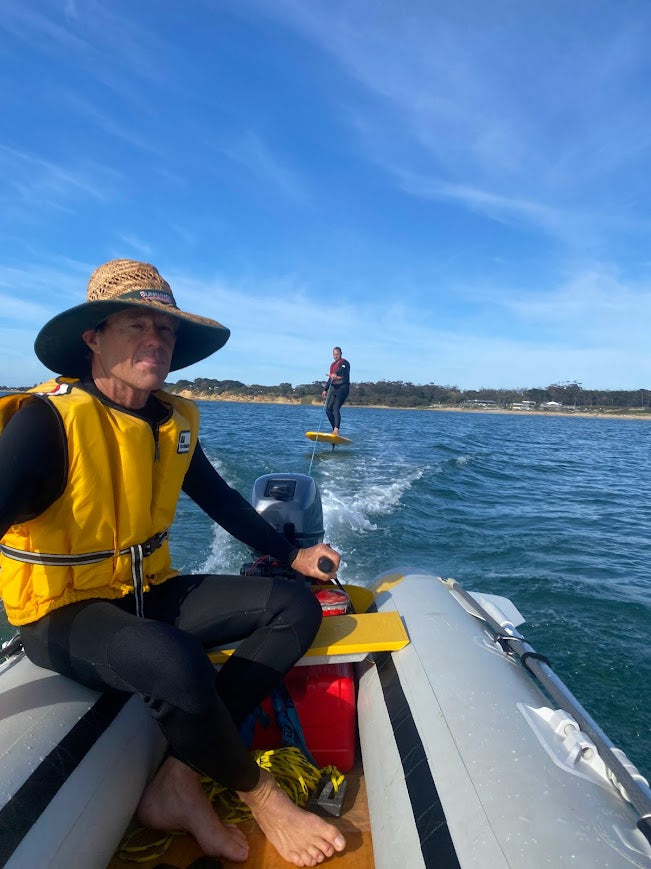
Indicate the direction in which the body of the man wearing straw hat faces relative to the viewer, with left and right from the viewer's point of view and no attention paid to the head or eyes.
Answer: facing the viewer and to the right of the viewer

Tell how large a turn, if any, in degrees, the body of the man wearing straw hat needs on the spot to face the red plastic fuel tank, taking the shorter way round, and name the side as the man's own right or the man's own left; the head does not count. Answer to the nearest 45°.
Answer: approximately 45° to the man's own left

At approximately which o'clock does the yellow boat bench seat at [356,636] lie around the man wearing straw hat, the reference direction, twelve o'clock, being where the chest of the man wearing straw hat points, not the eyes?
The yellow boat bench seat is roughly at 10 o'clock from the man wearing straw hat.

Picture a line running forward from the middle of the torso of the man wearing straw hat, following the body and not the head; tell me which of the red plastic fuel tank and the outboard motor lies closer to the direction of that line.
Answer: the red plastic fuel tank

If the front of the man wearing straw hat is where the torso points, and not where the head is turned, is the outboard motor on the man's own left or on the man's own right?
on the man's own left
